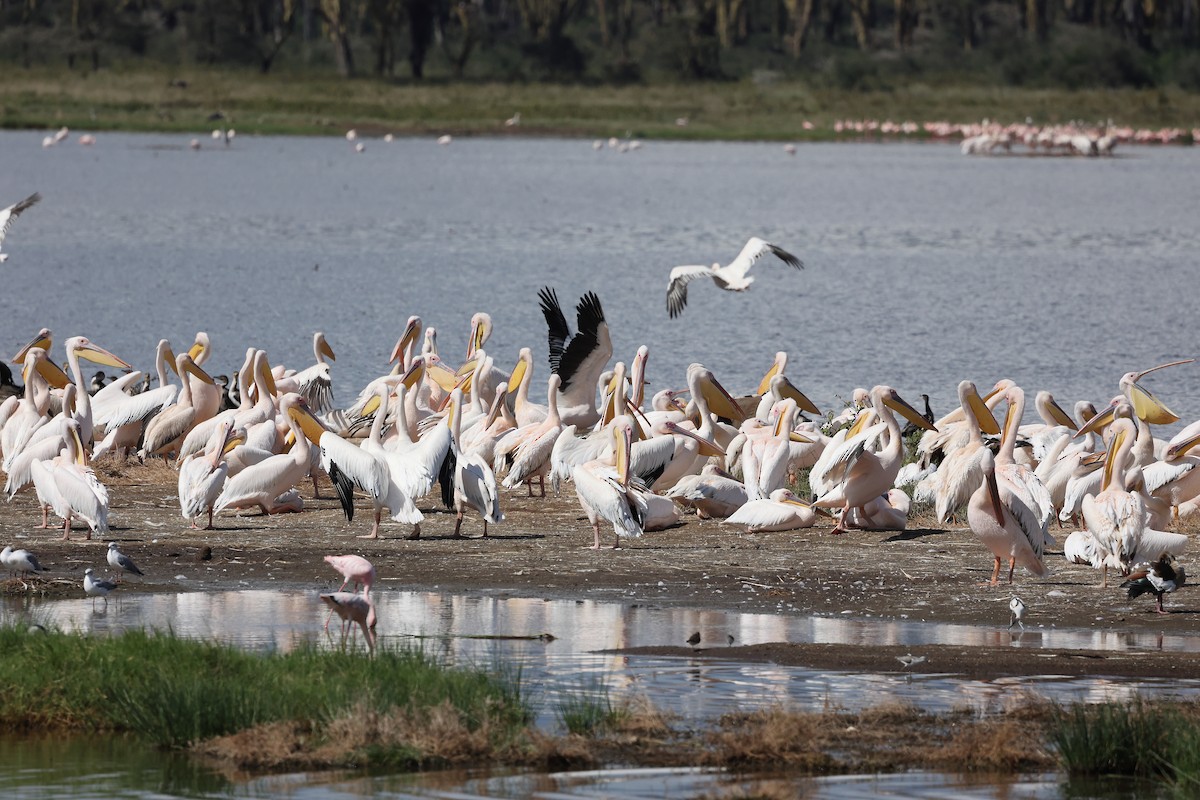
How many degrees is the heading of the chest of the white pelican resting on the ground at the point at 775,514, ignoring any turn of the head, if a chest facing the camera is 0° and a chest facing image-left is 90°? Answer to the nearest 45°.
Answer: approximately 270°

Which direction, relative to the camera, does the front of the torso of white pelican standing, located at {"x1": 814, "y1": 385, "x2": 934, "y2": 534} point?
to the viewer's right

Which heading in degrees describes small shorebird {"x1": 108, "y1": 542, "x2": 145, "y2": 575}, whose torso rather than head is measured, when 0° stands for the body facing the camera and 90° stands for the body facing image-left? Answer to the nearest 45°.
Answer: approximately 90°

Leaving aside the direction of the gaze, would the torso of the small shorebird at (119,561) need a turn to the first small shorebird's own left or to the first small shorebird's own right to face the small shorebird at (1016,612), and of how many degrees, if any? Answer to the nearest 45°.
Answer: approximately 180°

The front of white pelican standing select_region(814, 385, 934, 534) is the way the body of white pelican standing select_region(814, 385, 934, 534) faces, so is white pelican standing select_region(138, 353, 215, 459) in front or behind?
behind
